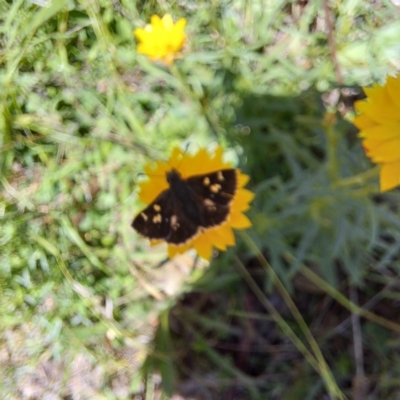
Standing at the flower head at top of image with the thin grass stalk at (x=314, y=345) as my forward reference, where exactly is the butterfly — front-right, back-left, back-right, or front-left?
front-right

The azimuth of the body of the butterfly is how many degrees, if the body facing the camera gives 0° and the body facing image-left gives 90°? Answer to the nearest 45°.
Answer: approximately 135°
